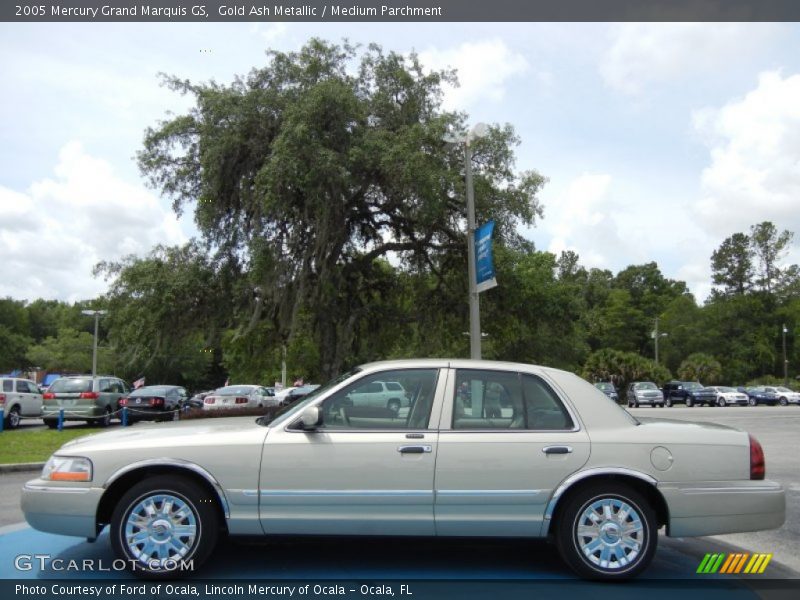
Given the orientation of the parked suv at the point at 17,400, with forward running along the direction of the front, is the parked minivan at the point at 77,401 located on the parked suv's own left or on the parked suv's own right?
on the parked suv's own right

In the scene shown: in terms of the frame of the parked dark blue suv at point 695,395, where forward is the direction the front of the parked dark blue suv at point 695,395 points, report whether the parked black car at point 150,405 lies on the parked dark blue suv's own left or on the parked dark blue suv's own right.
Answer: on the parked dark blue suv's own right

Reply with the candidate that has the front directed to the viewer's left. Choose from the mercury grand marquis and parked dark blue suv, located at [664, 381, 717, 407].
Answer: the mercury grand marquis

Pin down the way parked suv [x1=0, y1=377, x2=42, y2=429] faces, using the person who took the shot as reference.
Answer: facing away from the viewer and to the right of the viewer

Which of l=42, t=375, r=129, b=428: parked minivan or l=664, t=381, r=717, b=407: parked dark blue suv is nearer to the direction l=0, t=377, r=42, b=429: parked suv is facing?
the parked dark blue suv

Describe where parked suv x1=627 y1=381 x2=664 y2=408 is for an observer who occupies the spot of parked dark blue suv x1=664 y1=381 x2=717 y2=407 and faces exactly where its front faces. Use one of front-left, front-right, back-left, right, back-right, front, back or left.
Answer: right

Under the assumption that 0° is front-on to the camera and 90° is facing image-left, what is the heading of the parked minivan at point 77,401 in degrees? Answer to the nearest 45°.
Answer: approximately 225°

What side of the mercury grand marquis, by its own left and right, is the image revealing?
left

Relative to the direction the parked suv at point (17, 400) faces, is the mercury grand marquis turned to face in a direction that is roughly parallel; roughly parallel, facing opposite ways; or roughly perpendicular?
roughly perpendicular

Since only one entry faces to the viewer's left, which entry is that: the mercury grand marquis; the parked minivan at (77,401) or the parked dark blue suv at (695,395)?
the mercury grand marquis

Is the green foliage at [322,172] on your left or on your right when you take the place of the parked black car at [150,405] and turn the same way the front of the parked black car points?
on your right

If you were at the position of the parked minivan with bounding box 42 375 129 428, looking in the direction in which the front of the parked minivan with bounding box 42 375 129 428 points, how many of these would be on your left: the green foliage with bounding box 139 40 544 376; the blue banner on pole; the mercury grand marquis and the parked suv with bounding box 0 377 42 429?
1
